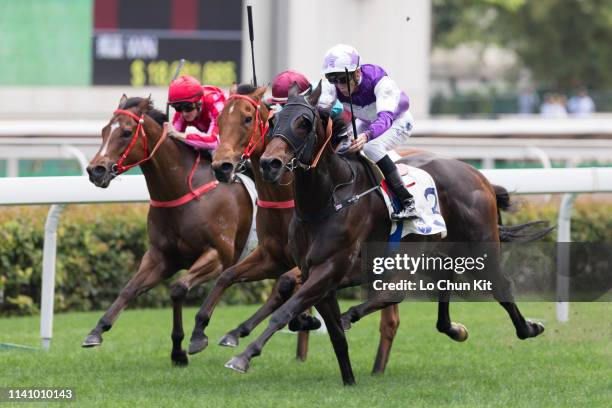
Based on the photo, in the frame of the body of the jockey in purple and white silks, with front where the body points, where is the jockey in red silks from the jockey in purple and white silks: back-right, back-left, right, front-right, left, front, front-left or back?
right

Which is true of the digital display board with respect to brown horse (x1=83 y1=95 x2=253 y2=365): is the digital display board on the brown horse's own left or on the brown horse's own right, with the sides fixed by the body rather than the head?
on the brown horse's own right

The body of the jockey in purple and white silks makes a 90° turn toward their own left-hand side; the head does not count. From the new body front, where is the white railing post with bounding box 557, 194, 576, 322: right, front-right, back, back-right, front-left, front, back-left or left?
left

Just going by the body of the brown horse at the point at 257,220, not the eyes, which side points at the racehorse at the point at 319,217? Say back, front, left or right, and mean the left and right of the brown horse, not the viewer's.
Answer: left

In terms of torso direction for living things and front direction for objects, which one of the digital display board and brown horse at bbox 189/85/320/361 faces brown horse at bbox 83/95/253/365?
the digital display board

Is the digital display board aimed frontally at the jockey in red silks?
yes
